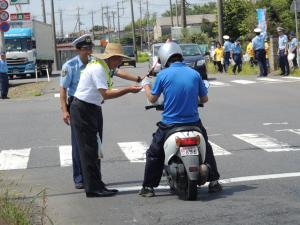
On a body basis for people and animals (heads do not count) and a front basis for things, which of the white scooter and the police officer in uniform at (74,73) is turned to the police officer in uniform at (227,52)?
the white scooter

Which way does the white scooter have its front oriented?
away from the camera

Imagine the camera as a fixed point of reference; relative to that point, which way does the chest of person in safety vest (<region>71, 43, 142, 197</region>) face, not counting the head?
to the viewer's right

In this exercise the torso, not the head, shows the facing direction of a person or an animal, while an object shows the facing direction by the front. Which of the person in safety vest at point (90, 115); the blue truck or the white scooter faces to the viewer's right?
the person in safety vest

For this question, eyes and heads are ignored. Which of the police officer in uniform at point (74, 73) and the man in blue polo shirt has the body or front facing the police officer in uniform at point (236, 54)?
the man in blue polo shirt

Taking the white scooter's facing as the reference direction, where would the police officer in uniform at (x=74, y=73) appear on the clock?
The police officer in uniform is roughly at 10 o'clock from the white scooter.

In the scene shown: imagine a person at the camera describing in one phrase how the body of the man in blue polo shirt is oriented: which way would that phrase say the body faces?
away from the camera

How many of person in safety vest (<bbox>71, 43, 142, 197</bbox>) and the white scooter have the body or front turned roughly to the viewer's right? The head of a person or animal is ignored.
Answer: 1

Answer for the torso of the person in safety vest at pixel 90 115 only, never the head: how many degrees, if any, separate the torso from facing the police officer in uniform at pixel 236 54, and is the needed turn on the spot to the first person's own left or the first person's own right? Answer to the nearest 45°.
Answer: approximately 90° to the first person's own left

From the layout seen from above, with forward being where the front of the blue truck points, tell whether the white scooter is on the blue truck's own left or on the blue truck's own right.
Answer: on the blue truck's own left

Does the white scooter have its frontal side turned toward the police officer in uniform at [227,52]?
yes
